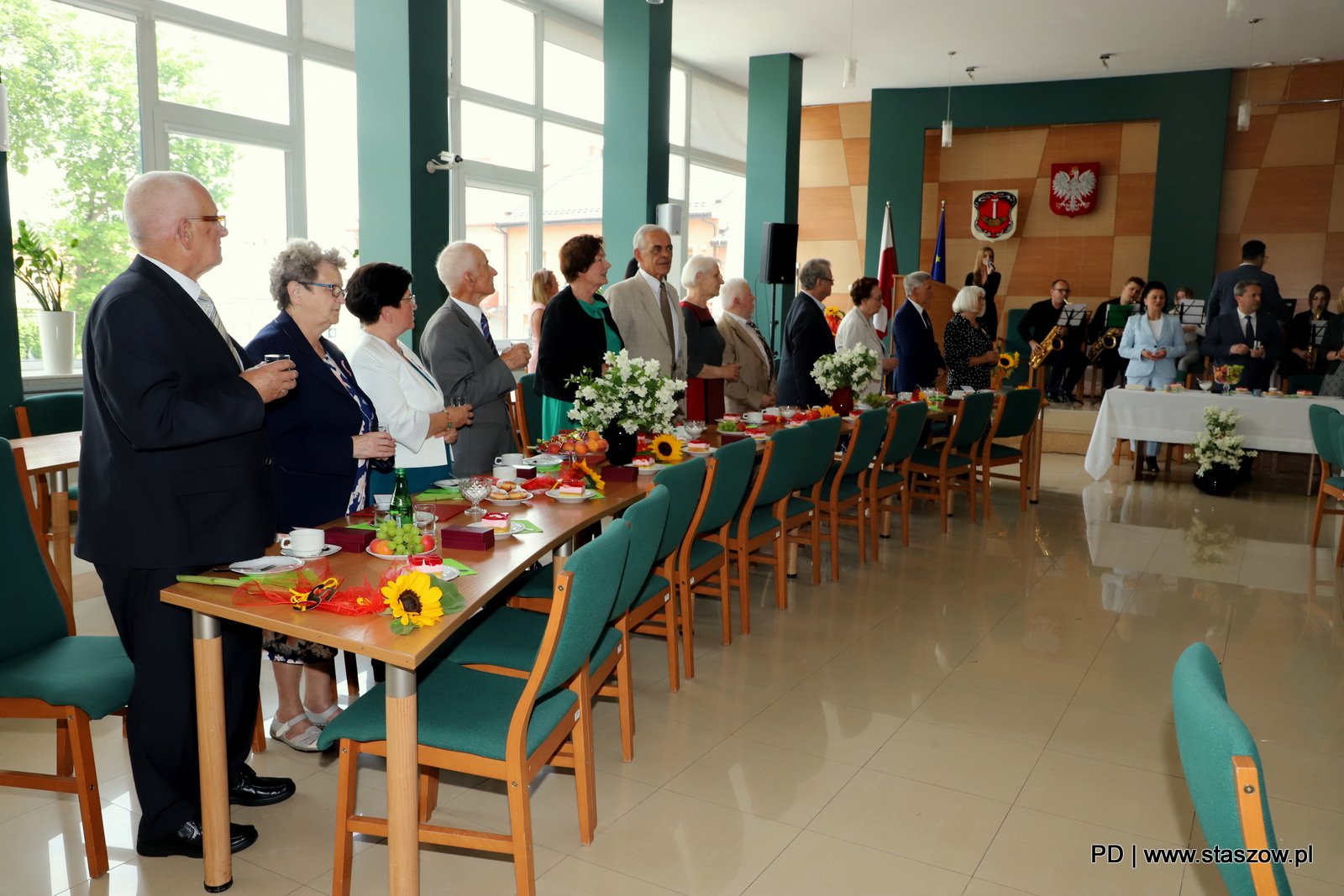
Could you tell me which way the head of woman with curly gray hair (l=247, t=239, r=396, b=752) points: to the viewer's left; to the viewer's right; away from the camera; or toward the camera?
to the viewer's right

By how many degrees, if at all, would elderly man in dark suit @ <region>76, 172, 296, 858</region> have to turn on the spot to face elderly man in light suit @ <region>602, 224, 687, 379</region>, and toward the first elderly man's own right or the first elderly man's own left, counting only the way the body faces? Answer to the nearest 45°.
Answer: approximately 45° to the first elderly man's own left

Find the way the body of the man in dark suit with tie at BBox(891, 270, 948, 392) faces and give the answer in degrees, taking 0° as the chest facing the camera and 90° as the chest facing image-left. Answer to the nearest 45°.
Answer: approximately 270°

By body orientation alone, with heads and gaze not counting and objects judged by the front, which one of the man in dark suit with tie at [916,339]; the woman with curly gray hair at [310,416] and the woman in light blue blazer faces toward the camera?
the woman in light blue blazer

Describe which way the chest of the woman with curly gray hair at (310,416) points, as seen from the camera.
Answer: to the viewer's right

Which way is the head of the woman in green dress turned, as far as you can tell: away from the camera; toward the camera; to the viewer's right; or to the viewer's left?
to the viewer's right

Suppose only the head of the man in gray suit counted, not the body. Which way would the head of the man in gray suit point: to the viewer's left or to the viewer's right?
to the viewer's right

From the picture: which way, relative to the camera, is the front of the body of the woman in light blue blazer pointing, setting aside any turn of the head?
toward the camera

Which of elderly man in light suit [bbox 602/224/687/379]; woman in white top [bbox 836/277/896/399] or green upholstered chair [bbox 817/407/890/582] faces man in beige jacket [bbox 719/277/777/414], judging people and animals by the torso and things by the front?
the green upholstered chair

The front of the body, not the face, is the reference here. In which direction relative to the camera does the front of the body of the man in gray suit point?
to the viewer's right

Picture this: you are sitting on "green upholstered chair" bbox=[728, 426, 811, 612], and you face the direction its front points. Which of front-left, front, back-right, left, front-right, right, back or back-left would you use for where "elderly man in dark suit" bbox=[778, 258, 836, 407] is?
front-right

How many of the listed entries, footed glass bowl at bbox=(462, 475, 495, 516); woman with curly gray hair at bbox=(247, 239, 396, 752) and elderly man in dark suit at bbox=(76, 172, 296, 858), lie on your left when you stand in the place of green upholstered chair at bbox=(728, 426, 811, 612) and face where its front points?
3

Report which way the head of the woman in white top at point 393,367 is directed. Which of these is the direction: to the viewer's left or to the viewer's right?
to the viewer's right

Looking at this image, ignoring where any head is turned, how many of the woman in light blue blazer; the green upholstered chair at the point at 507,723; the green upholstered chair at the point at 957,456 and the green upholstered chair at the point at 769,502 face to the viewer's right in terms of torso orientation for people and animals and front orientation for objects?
0

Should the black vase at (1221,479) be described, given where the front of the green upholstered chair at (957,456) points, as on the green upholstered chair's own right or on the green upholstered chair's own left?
on the green upholstered chair's own right

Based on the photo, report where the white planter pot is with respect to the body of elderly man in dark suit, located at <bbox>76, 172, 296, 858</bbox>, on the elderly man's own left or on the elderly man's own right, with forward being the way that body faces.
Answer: on the elderly man's own left

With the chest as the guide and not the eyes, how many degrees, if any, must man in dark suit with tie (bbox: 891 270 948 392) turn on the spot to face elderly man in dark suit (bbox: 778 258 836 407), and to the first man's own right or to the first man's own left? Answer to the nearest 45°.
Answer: approximately 135° to the first man's own right

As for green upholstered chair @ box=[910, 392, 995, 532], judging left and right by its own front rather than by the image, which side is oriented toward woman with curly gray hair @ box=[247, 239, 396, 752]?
left
